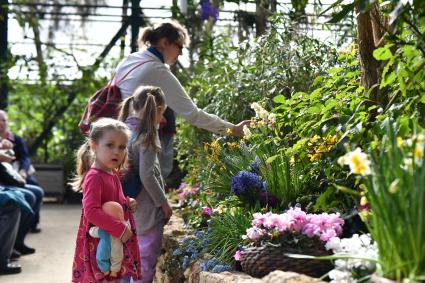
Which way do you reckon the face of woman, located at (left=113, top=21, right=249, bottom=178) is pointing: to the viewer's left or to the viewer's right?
to the viewer's right

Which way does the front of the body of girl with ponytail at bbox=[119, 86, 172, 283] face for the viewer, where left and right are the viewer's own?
facing away from the viewer and to the right of the viewer

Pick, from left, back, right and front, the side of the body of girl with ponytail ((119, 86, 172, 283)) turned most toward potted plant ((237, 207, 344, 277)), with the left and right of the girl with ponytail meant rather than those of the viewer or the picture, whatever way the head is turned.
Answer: right

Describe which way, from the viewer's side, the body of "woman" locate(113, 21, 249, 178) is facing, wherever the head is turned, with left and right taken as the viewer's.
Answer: facing to the right of the viewer

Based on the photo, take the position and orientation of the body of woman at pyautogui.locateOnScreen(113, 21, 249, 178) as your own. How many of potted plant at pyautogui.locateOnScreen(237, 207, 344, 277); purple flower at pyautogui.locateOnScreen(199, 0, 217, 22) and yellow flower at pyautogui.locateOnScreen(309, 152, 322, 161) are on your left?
1

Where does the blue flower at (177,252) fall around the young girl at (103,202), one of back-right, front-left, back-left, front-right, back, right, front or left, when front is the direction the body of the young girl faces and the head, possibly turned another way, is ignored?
left

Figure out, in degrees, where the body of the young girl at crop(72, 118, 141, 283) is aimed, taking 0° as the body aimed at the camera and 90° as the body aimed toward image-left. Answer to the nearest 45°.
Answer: approximately 315°

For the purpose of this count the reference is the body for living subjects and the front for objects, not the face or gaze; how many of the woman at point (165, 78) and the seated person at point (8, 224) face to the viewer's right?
2

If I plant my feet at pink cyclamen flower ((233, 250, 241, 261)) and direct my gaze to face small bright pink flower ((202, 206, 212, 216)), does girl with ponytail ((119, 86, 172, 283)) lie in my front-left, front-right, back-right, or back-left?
front-left

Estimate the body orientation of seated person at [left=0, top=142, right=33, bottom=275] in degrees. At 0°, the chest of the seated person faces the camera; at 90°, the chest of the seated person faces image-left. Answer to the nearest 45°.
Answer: approximately 270°

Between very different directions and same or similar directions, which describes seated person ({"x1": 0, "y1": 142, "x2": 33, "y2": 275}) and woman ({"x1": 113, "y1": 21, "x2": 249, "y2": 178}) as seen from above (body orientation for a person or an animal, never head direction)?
same or similar directions
